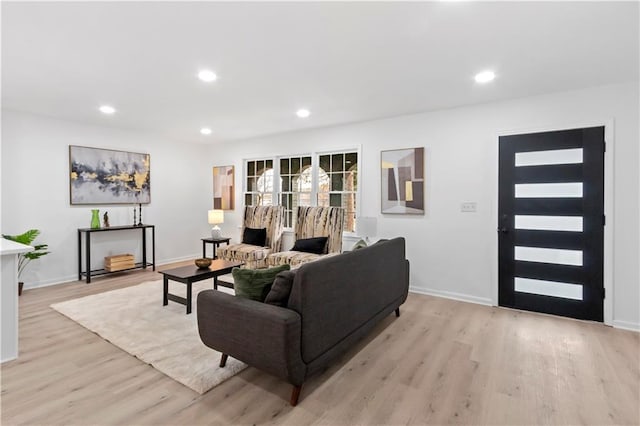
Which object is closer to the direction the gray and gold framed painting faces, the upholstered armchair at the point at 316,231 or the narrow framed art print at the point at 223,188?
the upholstered armchair

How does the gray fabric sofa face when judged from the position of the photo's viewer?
facing away from the viewer and to the left of the viewer

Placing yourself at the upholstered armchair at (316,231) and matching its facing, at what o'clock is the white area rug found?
The white area rug is roughly at 12 o'clock from the upholstered armchair.

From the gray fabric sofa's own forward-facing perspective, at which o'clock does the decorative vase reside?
The decorative vase is roughly at 12 o'clock from the gray fabric sofa.

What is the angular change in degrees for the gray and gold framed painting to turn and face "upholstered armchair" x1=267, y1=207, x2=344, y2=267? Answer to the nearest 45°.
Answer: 0° — it already faces it

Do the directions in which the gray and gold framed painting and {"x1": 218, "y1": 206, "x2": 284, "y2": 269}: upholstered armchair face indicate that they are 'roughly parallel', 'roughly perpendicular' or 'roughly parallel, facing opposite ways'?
roughly perpendicular

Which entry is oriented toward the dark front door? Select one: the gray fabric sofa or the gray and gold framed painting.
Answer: the gray and gold framed painting

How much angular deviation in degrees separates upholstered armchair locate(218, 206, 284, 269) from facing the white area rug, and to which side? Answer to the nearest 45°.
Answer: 0° — it already faces it
